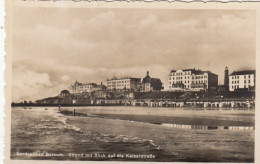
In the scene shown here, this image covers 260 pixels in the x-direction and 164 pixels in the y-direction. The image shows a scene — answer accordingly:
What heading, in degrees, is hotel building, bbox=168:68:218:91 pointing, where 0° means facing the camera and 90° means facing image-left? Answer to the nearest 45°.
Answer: approximately 45°

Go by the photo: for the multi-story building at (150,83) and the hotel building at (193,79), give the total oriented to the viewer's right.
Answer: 0

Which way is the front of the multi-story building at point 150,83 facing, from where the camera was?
facing the viewer and to the left of the viewer
